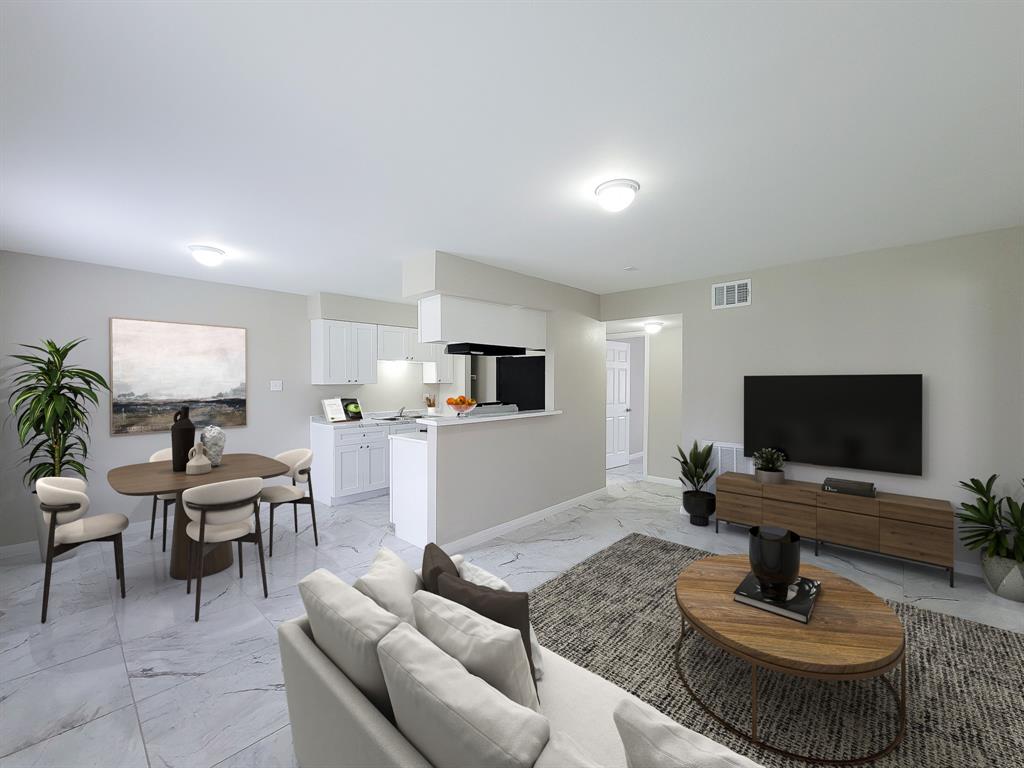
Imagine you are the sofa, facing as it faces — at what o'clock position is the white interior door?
The white interior door is roughly at 11 o'clock from the sofa.

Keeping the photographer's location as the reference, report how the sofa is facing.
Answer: facing away from the viewer and to the right of the viewer

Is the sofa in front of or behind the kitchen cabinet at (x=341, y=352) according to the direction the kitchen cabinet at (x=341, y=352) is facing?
in front

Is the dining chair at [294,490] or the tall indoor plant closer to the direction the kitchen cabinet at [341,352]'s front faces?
the dining chair

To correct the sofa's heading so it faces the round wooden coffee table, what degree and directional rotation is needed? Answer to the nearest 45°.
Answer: approximately 45° to its right

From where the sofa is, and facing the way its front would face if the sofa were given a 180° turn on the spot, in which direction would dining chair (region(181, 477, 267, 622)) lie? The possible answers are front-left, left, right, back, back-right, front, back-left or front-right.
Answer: right
